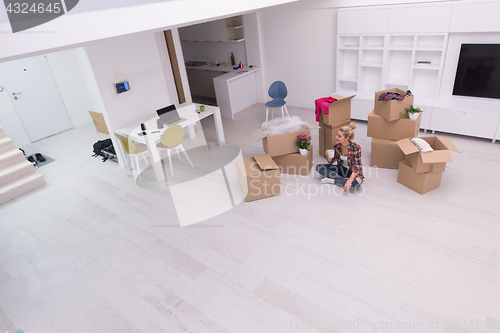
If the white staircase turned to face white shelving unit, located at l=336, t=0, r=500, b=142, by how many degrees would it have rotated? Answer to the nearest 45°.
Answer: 0° — it already faces it

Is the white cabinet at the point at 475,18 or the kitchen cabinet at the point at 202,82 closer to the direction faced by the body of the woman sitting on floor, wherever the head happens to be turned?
the kitchen cabinet

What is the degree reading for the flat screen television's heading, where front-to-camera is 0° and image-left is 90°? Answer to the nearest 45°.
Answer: approximately 0°

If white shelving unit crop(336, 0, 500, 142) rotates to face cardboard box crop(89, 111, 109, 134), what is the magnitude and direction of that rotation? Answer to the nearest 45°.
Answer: approximately 45° to its right

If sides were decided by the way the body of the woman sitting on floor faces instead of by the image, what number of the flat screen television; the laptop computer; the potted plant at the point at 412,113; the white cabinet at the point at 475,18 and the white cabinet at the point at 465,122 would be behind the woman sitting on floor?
4

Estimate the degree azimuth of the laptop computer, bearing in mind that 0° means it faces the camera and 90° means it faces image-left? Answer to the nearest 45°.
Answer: approximately 315°
